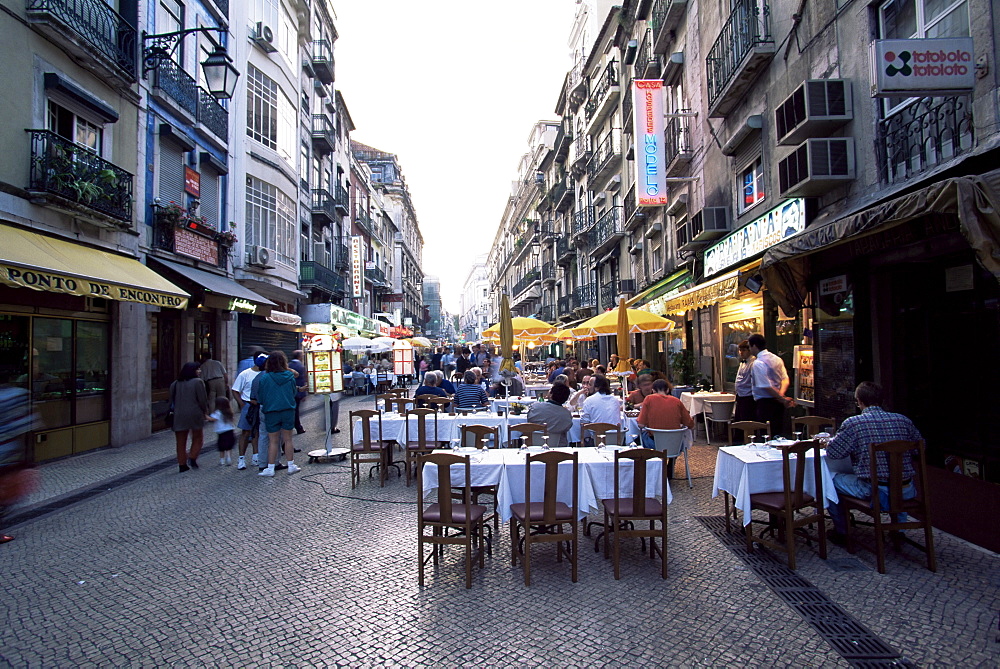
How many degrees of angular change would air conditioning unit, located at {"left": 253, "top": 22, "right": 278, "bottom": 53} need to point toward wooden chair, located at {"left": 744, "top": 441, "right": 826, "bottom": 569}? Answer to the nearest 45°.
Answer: approximately 45° to its right

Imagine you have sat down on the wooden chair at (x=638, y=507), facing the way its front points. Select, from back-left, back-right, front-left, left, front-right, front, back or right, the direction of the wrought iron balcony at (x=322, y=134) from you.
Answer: front-left

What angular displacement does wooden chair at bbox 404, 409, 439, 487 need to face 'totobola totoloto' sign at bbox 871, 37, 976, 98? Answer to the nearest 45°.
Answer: approximately 135° to its right

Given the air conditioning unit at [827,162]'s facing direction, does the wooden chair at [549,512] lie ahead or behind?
ahead

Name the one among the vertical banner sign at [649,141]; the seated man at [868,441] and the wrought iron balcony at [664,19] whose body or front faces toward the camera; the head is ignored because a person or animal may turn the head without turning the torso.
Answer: the vertical banner sign

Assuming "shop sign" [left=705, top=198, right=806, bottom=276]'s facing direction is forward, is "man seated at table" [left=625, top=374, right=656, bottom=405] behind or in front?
in front

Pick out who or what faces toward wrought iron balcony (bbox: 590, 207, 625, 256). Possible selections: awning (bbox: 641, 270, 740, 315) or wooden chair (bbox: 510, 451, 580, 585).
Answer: the wooden chair

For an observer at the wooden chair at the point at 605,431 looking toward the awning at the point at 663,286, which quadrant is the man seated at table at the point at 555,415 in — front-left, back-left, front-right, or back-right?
front-left

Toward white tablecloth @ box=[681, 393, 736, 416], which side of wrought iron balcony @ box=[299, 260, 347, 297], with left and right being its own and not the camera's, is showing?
right

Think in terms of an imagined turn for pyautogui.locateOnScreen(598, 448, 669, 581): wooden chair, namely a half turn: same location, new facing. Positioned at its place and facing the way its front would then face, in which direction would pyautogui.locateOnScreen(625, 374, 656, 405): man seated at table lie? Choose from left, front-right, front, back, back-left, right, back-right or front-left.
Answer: back

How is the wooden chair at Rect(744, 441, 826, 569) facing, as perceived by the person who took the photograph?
facing away from the viewer and to the left of the viewer

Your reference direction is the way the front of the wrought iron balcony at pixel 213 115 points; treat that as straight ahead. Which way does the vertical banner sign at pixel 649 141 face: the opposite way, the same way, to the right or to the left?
to the right

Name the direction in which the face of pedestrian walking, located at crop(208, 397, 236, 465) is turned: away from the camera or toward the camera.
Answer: away from the camera

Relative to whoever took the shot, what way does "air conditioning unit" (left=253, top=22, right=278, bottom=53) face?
facing the viewer and to the right of the viewer

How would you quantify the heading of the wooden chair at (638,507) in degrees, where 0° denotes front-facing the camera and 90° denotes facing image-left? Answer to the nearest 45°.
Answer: approximately 180°

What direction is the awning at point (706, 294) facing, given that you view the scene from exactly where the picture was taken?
facing the viewer and to the left of the viewer

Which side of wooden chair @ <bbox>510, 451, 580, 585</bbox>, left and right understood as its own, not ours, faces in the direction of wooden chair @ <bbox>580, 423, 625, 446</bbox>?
front
